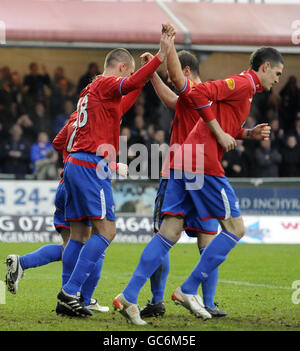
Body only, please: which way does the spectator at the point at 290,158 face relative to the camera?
toward the camera

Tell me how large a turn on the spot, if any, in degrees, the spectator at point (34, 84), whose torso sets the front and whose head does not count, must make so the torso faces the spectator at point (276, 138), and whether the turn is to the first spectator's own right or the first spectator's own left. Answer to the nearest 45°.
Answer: approximately 90° to the first spectator's own left

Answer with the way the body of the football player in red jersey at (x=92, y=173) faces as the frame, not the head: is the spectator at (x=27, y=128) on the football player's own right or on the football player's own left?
on the football player's own left

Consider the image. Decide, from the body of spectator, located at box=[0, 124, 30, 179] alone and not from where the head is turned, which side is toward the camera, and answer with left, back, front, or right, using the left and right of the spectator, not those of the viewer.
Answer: front

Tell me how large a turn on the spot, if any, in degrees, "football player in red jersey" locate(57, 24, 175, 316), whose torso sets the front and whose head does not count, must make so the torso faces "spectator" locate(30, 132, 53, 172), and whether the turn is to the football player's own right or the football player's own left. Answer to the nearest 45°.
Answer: approximately 45° to the football player's own left

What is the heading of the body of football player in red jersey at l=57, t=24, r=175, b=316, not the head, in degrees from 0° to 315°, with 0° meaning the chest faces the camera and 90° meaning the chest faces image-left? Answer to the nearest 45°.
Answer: approximately 225°

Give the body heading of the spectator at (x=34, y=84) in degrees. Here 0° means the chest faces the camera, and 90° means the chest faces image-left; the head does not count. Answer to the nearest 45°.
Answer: approximately 0°

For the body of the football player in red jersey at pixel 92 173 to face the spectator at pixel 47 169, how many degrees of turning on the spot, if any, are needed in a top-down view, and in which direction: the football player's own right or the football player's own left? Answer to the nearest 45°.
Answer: approximately 45° to the football player's own left

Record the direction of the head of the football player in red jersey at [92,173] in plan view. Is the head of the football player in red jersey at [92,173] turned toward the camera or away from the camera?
away from the camera
